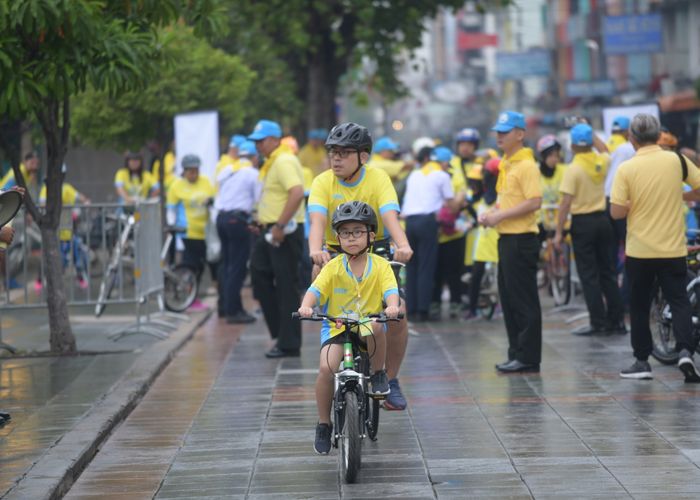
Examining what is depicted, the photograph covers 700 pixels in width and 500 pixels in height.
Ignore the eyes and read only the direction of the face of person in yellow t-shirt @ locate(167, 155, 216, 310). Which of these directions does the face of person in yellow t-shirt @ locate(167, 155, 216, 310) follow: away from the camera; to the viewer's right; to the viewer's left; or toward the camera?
toward the camera

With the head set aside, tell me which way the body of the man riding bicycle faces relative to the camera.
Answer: toward the camera

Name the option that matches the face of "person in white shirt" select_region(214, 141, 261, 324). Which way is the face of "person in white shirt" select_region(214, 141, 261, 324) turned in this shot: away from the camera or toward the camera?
away from the camera

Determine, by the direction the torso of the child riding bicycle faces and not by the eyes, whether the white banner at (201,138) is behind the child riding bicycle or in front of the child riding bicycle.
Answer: behind

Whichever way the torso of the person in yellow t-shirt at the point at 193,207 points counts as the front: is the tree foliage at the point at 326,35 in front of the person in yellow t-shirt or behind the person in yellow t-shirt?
behind

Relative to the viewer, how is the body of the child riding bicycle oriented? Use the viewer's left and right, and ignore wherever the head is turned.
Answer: facing the viewer

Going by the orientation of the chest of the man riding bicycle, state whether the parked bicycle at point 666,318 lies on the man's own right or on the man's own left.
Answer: on the man's own left

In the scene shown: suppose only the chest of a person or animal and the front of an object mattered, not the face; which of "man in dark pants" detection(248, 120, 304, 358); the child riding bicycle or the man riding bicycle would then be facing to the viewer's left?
the man in dark pants

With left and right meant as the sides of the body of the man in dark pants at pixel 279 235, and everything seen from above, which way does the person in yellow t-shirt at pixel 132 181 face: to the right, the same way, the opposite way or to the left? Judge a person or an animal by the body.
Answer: to the left

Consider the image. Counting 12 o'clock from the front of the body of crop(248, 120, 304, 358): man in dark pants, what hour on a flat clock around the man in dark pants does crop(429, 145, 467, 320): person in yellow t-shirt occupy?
The person in yellow t-shirt is roughly at 4 o'clock from the man in dark pants.

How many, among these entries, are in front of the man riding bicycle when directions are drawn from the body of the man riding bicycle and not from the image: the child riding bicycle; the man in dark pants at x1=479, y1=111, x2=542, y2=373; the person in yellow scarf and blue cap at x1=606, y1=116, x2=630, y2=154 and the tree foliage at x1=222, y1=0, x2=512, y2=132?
1

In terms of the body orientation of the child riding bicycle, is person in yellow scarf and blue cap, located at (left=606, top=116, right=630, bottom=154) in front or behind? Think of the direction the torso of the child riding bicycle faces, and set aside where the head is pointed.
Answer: behind

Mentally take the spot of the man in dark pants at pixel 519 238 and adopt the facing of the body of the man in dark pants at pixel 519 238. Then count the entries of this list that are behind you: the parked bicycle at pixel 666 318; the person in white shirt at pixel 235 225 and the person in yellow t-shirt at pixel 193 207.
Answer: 1

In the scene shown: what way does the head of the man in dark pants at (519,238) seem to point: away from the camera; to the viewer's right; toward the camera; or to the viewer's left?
to the viewer's left

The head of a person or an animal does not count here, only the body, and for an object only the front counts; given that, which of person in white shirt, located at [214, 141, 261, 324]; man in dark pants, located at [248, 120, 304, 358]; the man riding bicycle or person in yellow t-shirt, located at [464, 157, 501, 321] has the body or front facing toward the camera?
the man riding bicycle
